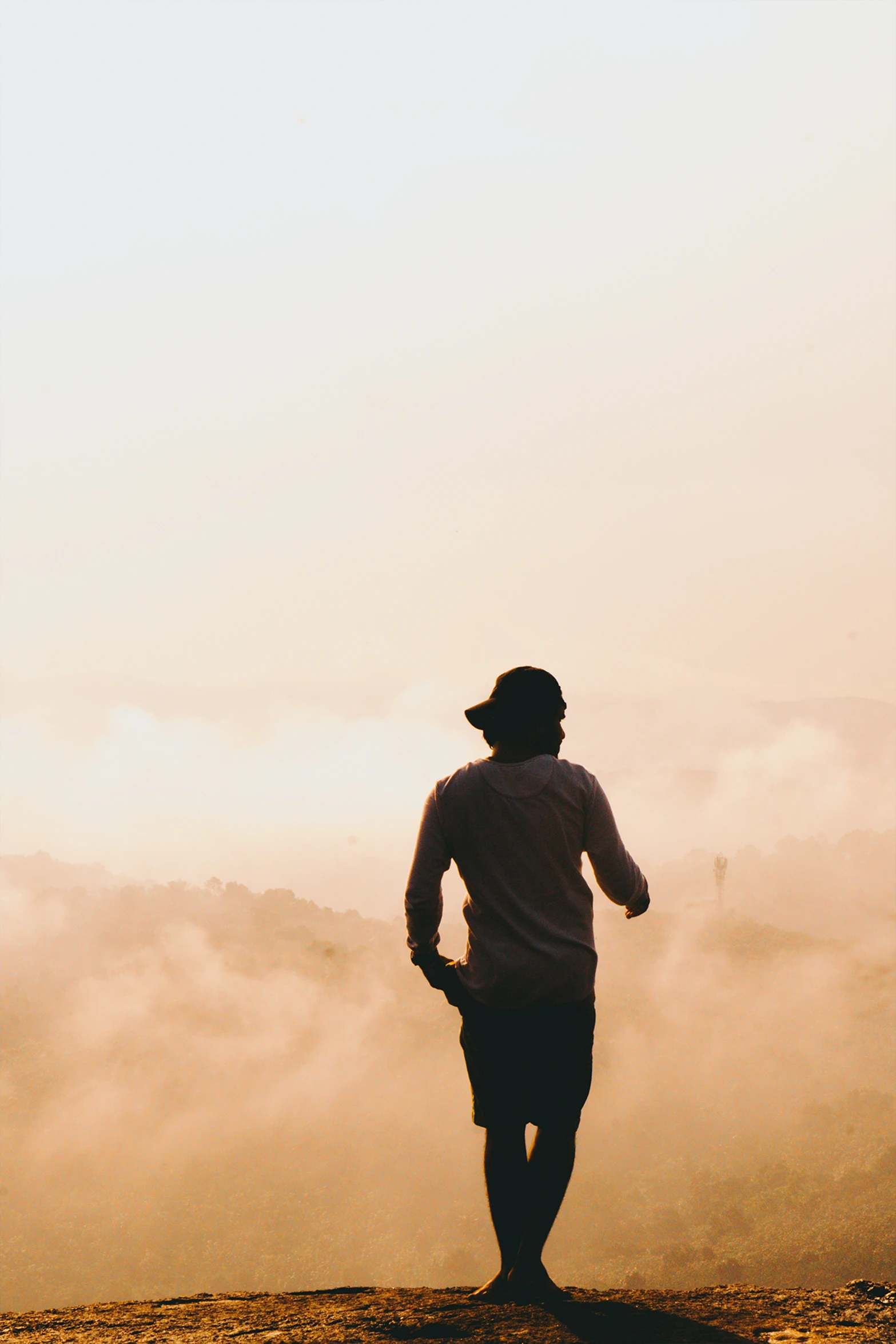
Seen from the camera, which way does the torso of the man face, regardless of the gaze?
away from the camera
